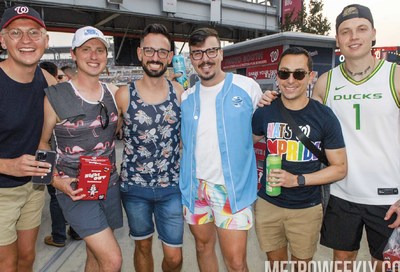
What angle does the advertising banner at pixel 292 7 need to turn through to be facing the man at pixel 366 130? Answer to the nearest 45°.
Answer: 0° — it already faces them

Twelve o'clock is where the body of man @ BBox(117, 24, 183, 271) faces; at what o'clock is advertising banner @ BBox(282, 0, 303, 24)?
The advertising banner is roughly at 7 o'clock from the man.

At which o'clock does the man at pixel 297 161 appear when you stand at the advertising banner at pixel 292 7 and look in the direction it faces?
The man is roughly at 12 o'clock from the advertising banner.

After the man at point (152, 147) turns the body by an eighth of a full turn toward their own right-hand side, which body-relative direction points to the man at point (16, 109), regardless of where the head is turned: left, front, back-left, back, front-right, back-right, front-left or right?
front-right

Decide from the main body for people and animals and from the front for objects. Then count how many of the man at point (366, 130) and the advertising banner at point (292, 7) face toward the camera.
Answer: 2

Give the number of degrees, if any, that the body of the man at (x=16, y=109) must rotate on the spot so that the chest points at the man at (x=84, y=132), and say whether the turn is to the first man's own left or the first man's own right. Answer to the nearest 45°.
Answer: approximately 45° to the first man's own left

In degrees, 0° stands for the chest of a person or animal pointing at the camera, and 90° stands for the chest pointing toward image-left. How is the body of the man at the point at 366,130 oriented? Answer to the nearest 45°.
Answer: approximately 0°

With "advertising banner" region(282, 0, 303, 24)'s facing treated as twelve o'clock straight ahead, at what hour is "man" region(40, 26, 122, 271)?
The man is roughly at 12 o'clock from the advertising banner.

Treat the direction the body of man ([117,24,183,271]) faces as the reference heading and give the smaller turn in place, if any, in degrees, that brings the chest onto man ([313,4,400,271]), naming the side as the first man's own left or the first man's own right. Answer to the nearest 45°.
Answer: approximately 90° to the first man's own left

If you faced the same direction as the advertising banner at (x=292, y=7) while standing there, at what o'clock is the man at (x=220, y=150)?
The man is roughly at 12 o'clock from the advertising banner.

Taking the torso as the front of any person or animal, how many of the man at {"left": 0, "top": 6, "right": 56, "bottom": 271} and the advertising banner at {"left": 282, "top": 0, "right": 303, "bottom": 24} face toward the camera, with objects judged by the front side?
2

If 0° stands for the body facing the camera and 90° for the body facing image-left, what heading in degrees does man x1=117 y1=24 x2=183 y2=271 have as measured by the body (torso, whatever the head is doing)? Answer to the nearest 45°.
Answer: approximately 0°
